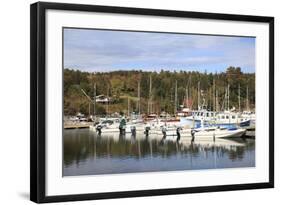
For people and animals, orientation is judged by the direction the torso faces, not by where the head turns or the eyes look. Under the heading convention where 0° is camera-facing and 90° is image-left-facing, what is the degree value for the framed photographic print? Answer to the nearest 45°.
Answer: approximately 315°
